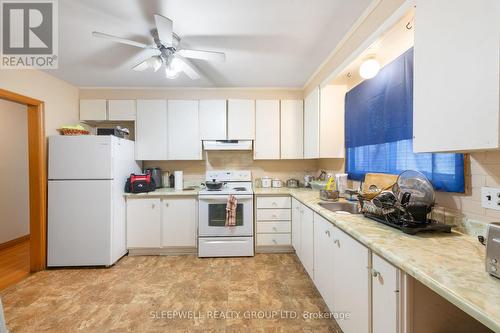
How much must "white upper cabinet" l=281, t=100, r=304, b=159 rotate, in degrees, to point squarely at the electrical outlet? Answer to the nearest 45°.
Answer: approximately 45° to its left

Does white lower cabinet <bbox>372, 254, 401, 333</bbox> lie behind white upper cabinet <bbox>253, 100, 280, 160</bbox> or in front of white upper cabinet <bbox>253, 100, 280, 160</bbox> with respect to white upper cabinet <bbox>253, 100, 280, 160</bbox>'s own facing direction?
in front

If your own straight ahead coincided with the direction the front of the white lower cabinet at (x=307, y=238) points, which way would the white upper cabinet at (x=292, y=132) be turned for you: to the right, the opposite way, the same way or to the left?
to the left

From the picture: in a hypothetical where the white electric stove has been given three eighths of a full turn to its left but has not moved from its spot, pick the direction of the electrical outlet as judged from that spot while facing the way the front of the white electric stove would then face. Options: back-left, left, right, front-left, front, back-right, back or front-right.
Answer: right

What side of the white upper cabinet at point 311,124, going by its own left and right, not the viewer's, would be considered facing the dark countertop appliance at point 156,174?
front

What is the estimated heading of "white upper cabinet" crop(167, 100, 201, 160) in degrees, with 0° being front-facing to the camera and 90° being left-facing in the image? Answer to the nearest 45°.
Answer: approximately 0°

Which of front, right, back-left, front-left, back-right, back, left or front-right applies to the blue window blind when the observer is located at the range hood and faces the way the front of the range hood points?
front-left

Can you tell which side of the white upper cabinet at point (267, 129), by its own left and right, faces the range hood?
right

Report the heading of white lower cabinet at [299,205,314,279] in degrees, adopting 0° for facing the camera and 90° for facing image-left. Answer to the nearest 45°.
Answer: approximately 90°
